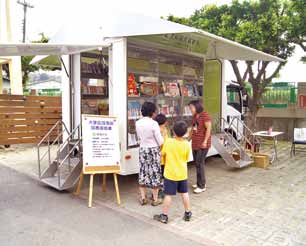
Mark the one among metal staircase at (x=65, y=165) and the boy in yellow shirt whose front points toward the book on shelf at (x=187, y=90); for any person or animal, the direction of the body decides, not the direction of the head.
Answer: the boy in yellow shirt

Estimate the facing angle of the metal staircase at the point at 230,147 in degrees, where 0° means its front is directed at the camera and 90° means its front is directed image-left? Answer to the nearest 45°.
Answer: approximately 315°

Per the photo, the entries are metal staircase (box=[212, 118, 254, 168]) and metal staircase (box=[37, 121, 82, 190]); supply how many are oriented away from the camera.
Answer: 0

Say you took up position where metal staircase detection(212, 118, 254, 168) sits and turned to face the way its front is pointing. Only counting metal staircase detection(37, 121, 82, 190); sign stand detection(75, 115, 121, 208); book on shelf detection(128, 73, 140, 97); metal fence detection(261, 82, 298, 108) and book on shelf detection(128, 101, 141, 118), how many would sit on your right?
4

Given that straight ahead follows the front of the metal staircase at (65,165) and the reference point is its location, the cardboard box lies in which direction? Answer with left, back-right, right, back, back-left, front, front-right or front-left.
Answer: back-left

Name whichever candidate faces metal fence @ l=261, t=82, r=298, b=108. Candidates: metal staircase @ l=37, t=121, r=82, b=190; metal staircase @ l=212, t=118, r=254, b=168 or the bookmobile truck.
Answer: the bookmobile truck

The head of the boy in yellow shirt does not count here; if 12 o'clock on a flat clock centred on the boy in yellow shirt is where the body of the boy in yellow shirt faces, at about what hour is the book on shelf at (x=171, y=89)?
The book on shelf is roughly at 12 o'clock from the boy in yellow shirt.

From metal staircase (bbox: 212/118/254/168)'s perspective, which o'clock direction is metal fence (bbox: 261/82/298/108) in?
The metal fence is roughly at 8 o'clock from the metal staircase.

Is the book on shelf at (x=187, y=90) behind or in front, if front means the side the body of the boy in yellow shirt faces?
in front

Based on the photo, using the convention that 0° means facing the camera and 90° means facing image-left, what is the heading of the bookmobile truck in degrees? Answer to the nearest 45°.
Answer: approximately 225°

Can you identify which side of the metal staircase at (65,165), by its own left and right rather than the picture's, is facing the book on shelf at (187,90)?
back

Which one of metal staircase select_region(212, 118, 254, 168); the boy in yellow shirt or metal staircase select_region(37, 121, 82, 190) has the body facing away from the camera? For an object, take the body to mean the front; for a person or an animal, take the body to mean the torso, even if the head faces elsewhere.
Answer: the boy in yellow shirt

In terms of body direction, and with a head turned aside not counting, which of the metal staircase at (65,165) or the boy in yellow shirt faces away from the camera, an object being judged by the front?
the boy in yellow shirt

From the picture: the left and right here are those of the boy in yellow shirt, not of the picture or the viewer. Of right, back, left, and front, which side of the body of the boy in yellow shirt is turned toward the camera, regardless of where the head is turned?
back

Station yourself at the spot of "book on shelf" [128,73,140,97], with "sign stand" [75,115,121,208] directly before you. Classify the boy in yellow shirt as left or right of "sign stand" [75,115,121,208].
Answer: left

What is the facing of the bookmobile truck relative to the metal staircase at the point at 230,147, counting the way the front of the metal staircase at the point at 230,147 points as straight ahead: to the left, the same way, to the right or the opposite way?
to the left

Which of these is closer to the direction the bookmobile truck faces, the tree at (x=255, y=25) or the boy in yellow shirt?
the tree

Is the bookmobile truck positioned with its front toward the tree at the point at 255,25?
yes

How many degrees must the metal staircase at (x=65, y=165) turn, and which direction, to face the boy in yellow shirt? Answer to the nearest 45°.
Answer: approximately 90° to its left

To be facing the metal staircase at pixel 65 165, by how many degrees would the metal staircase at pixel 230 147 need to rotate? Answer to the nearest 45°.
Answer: approximately 90° to its right
